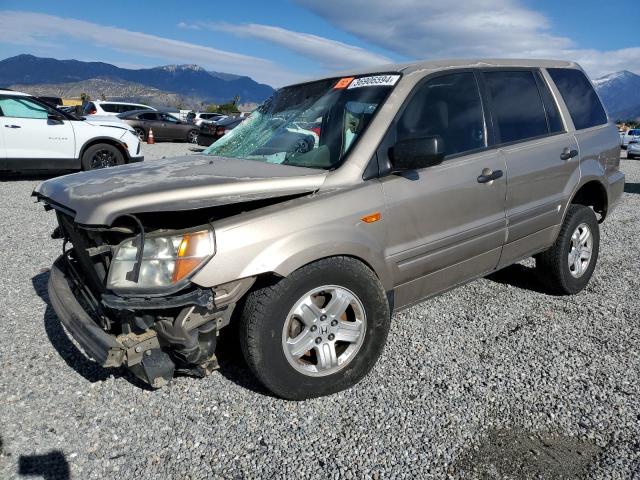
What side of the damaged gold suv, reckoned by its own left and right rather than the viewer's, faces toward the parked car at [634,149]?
back

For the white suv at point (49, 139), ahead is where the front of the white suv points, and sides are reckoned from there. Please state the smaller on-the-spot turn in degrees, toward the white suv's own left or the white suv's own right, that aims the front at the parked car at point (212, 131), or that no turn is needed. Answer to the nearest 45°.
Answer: approximately 45° to the white suv's own left

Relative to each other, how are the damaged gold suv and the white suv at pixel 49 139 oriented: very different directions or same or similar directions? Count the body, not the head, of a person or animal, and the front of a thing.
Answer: very different directions

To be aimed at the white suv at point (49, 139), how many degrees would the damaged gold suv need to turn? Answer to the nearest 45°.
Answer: approximately 90° to its right

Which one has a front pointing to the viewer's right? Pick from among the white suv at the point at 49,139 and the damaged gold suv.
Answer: the white suv

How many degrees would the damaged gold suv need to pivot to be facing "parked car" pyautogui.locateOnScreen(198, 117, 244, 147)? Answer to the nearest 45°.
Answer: approximately 135° to its right

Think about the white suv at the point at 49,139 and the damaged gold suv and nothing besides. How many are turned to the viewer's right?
1

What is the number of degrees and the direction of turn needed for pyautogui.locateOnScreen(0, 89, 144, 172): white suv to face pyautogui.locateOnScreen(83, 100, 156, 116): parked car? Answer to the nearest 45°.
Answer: approximately 90° to its left

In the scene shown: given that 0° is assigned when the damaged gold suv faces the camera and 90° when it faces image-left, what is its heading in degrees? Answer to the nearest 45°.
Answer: approximately 45°

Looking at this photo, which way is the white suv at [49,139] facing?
to the viewer's right
